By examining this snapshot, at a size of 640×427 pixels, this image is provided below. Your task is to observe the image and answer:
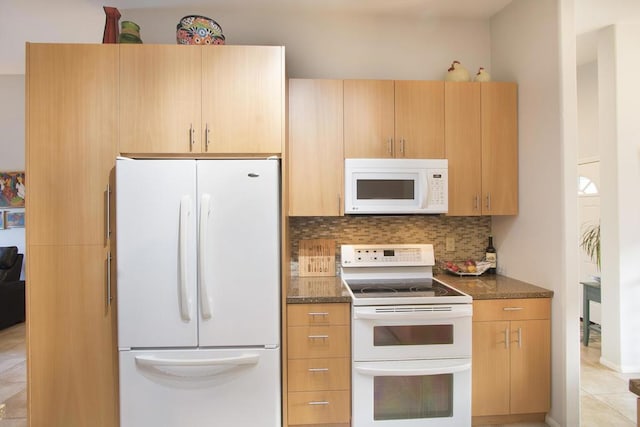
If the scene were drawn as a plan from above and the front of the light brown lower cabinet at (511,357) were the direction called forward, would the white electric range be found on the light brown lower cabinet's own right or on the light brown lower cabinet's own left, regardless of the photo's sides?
on the light brown lower cabinet's own right

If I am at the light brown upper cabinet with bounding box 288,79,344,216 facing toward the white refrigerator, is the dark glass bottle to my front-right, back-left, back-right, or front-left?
back-left

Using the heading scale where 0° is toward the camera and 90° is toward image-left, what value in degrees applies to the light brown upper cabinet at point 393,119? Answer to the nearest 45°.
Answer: approximately 0°

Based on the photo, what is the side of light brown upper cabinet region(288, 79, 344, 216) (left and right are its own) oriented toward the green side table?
left

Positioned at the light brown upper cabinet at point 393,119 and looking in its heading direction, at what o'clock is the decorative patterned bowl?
The decorative patterned bowl is roughly at 2 o'clock from the light brown upper cabinet.
